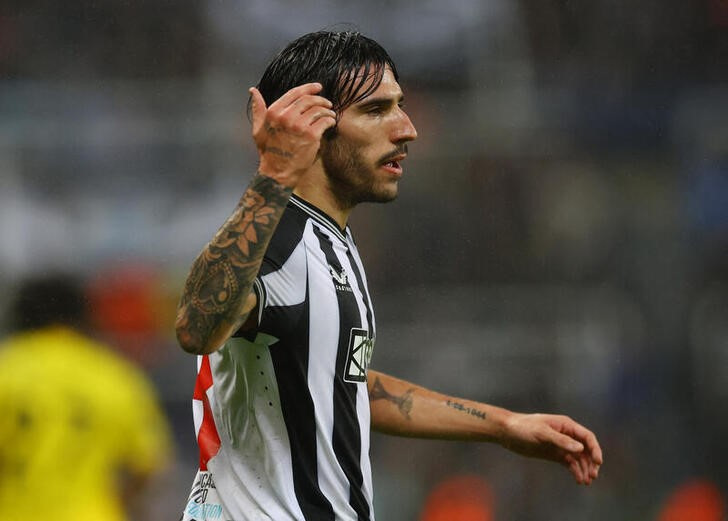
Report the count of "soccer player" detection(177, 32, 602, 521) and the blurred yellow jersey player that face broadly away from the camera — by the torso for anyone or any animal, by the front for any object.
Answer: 1

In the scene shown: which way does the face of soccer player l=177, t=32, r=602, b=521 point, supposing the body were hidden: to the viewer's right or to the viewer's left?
to the viewer's right

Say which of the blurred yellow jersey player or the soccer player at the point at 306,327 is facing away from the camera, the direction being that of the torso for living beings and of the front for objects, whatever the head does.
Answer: the blurred yellow jersey player

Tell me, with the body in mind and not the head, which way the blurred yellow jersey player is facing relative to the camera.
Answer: away from the camera

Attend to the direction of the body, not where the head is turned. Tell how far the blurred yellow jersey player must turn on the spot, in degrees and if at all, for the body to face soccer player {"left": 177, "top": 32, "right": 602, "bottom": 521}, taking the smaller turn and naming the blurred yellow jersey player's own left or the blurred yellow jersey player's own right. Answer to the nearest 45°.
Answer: approximately 180°
